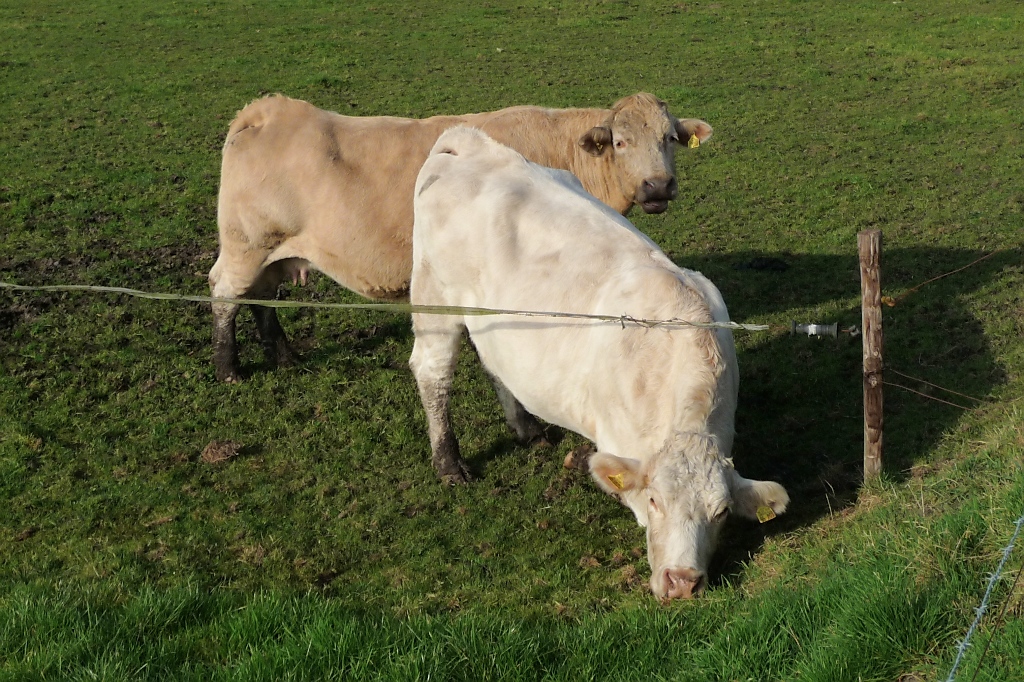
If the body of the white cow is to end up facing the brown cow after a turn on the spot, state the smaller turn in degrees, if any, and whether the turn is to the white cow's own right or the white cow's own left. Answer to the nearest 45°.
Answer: approximately 180°

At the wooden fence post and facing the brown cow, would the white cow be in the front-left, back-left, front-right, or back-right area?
front-left

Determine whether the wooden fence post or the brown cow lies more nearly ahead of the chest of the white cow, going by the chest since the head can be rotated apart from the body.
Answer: the wooden fence post

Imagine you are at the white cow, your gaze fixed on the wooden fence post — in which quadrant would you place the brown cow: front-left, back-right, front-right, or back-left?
back-left

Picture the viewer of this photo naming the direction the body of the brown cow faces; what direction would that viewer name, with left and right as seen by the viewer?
facing to the right of the viewer

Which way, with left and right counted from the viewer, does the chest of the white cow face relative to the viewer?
facing the viewer and to the right of the viewer

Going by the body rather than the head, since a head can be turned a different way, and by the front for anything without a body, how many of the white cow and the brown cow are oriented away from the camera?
0

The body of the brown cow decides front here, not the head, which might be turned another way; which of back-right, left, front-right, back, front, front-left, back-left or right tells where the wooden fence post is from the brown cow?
front-right

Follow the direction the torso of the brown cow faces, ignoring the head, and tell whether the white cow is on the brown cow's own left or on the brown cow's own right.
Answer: on the brown cow's own right

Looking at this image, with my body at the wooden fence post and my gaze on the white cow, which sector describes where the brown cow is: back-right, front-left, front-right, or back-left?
front-right

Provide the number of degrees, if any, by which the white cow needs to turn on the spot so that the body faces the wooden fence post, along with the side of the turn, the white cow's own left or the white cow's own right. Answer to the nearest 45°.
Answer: approximately 45° to the white cow's own left
